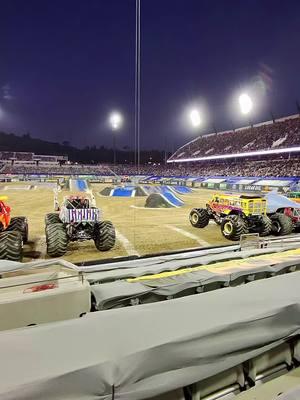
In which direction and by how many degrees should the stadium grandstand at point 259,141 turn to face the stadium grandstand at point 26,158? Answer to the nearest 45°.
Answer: approximately 45° to its right

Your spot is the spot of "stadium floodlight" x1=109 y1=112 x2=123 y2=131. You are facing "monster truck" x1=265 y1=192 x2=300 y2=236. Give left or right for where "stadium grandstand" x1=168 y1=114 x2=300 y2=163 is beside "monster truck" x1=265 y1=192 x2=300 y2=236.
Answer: left

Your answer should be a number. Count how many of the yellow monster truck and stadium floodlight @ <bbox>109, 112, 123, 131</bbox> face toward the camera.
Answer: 1

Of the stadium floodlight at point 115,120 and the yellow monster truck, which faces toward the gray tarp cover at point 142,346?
the stadium floodlight

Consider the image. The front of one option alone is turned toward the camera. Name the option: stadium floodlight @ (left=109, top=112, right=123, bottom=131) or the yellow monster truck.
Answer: the stadium floodlight

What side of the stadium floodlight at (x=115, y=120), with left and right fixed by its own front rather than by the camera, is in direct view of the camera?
front

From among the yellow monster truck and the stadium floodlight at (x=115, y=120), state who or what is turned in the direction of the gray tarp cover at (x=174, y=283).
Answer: the stadium floodlight

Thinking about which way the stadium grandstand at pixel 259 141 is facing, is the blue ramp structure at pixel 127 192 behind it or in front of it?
in front

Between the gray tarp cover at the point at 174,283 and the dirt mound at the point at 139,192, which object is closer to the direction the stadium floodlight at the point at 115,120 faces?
the gray tarp cover

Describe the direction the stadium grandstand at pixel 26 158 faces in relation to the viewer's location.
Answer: facing the viewer and to the right of the viewer
